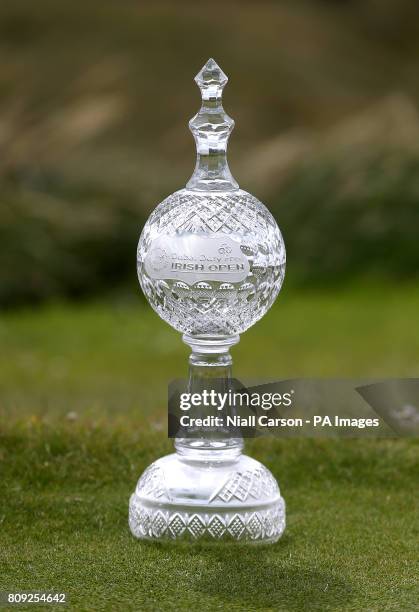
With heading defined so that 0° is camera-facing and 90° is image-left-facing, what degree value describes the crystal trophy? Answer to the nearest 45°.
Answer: approximately 0°
